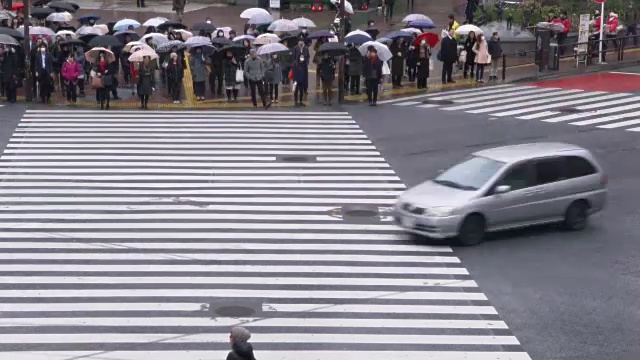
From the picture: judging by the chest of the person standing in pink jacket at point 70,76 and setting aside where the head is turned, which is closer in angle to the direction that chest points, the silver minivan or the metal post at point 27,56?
the silver minivan

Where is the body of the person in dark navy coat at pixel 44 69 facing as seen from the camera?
toward the camera

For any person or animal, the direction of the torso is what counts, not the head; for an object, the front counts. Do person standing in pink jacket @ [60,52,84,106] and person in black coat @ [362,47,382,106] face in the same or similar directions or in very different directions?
same or similar directions

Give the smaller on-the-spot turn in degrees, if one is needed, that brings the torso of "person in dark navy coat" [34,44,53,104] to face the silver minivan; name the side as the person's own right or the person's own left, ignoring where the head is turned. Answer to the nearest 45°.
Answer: approximately 45° to the person's own left

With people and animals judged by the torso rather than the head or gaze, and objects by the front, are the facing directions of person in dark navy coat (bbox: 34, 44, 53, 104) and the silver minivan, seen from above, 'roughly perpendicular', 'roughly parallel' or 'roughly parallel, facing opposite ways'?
roughly perpendicular

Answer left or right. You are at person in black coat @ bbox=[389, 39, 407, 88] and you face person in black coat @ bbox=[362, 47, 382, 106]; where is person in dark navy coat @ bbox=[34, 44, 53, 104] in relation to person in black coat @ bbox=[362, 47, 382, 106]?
right

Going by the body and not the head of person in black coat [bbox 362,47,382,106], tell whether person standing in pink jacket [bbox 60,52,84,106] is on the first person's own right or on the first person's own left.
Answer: on the first person's own right

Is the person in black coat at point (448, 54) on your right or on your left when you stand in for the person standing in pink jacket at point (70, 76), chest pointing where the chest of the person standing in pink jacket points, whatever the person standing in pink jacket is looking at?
on your left

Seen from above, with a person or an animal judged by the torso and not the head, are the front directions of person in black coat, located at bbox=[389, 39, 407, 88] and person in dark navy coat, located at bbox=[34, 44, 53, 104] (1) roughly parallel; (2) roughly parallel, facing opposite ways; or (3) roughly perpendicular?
roughly parallel

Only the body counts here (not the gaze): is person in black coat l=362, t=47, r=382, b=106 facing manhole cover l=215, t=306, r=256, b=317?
yes

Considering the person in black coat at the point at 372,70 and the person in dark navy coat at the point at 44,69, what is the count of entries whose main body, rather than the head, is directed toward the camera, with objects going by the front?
2

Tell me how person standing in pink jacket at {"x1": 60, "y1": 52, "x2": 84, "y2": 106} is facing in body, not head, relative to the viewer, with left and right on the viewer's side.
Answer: facing the viewer
